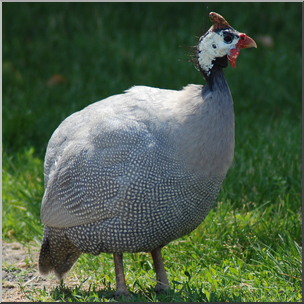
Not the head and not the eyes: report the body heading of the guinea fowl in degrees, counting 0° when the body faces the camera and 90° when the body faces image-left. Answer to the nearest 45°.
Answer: approximately 270°
